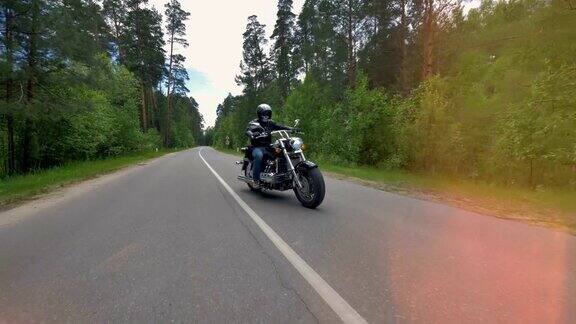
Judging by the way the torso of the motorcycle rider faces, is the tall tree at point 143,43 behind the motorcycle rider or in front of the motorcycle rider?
behind

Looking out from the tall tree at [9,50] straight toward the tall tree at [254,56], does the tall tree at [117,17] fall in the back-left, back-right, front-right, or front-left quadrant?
front-left

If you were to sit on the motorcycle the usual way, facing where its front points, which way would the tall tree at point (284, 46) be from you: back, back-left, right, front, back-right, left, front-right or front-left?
back-left

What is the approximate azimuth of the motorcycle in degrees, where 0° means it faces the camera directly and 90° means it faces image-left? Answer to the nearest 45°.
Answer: approximately 315°

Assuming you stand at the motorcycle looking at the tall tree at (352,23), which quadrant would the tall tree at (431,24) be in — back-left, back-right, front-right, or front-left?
front-right

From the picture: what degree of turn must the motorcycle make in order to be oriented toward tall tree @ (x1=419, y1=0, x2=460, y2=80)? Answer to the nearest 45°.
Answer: approximately 90° to its left

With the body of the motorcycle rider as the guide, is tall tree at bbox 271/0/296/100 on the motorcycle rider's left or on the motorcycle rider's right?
on the motorcycle rider's left

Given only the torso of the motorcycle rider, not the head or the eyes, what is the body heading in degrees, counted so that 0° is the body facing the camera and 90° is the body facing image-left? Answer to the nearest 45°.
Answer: approximately 315°

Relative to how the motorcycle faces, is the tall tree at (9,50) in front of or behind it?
behind

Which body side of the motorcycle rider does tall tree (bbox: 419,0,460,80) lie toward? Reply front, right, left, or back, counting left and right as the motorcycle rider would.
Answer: left

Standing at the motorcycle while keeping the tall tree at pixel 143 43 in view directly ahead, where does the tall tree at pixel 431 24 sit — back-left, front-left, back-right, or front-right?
front-right

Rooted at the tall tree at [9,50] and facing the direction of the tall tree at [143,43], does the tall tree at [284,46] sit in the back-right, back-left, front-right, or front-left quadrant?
front-right

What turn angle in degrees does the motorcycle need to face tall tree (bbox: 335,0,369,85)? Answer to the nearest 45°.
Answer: approximately 135° to its left
